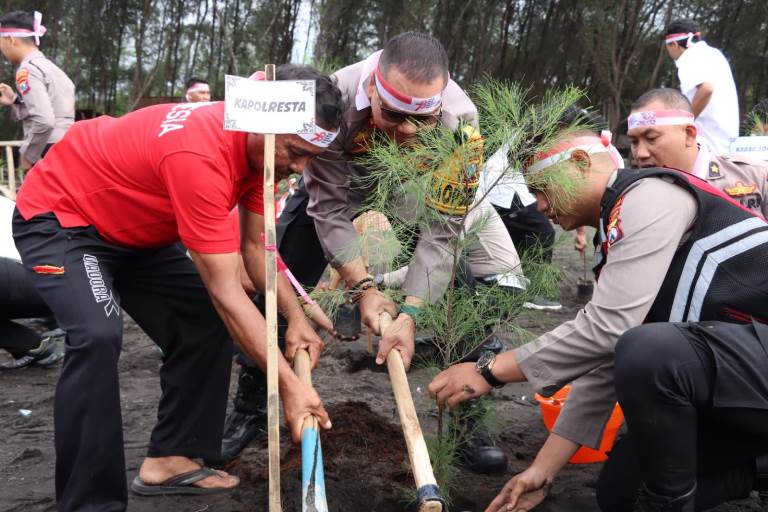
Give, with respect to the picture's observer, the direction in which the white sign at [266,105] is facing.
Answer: facing the viewer

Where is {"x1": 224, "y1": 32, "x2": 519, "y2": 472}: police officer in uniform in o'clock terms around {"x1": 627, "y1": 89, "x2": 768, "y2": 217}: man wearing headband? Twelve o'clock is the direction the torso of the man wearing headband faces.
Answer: The police officer in uniform is roughly at 12 o'clock from the man wearing headband.

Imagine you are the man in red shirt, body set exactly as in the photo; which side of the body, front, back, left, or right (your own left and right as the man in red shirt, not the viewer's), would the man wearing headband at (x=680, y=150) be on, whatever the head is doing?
front

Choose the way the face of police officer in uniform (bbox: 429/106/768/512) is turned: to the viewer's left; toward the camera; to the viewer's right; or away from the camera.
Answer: to the viewer's left

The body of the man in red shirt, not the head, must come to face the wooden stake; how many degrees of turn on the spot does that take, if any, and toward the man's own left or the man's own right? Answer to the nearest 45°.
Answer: approximately 45° to the man's own right

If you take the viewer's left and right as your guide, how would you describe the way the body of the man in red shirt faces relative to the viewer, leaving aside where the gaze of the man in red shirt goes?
facing to the right of the viewer

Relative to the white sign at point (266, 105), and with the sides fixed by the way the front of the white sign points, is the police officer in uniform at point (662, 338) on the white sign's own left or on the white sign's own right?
on the white sign's own left

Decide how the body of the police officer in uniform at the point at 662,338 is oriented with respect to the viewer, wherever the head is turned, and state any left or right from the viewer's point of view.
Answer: facing to the left of the viewer

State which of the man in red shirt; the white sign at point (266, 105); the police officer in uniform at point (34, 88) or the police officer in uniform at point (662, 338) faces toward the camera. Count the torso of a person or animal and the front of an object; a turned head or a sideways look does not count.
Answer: the white sign

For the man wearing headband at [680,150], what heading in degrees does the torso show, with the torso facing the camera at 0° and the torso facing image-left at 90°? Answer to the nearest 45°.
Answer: approximately 45°

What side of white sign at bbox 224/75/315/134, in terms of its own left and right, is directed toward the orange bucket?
left

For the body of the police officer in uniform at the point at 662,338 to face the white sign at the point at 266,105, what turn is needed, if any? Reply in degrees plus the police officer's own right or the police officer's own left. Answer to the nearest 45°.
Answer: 0° — they already face it

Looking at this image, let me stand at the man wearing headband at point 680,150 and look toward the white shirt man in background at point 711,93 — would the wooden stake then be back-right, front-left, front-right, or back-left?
back-left
